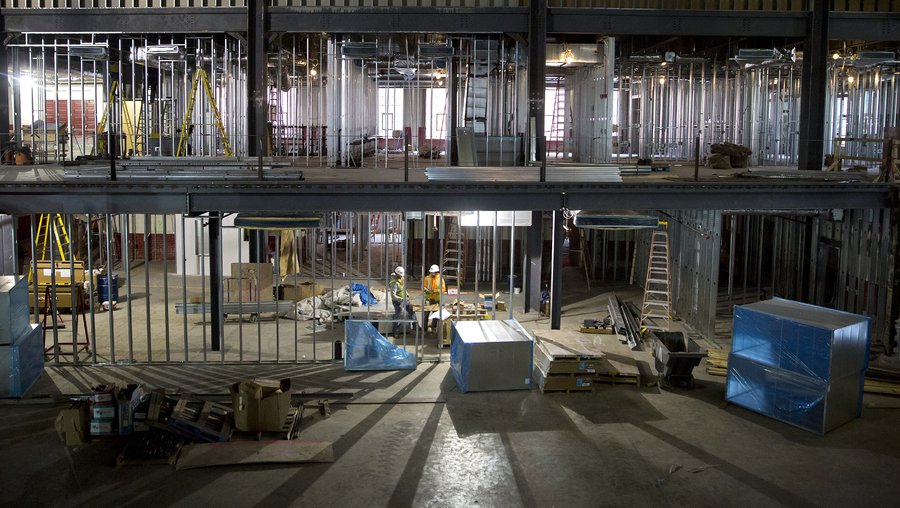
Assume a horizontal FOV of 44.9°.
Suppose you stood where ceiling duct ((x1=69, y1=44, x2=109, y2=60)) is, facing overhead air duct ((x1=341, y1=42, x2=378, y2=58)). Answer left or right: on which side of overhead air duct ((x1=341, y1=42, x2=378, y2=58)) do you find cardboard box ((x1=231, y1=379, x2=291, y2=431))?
right

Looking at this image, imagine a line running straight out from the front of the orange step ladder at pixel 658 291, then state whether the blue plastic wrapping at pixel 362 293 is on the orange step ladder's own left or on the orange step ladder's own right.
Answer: on the orange step ladder's own right

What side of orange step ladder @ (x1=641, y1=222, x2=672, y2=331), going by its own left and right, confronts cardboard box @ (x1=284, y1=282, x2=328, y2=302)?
right

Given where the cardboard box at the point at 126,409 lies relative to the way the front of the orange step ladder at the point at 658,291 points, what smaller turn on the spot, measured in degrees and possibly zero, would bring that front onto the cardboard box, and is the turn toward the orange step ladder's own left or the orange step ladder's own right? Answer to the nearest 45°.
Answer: approximately 45° to the orange step ladder's own right

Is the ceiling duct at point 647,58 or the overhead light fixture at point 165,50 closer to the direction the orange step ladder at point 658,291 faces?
the overhead light fixture

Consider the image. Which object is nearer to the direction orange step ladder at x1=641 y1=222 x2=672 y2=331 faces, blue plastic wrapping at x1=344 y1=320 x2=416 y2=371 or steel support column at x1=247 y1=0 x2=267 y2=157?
the blue plastic wrapping

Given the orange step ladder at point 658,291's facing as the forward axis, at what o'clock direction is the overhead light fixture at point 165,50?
The overhead light fixture is roughly at 3 o'clock from the orange step ladder.

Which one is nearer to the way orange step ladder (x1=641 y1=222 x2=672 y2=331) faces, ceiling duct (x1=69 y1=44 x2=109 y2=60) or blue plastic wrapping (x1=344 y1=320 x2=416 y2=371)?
the blue plastic wrapping

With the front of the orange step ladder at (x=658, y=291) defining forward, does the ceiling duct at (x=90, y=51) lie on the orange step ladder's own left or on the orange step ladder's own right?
on the orange step ladder's own right

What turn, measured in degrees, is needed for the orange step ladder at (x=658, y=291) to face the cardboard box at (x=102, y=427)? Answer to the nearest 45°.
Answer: approximately 45° to its right

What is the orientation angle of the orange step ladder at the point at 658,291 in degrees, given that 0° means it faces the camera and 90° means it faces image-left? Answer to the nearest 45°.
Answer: approximately 0°
